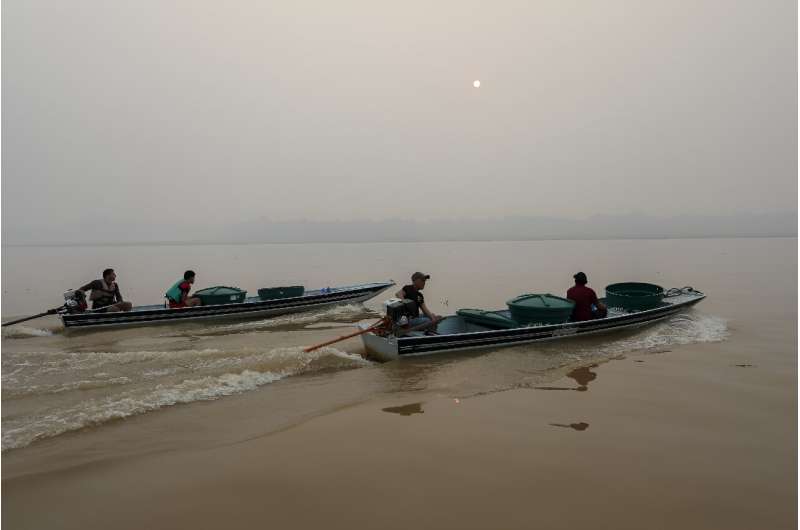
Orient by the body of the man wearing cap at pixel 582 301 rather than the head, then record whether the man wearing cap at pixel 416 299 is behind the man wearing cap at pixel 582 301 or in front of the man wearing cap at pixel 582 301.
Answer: behind

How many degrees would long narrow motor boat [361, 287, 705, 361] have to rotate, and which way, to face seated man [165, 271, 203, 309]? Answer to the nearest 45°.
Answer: approximately 135° to its left

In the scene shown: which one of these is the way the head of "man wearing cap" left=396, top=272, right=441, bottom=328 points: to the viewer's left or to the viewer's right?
to the viewer's right

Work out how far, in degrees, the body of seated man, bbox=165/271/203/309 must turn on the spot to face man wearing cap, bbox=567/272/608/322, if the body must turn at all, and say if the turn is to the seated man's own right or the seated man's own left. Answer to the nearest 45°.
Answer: approximately 45° to the seated man's own right

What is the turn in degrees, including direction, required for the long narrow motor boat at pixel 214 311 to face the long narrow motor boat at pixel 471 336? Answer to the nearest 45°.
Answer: approximately 45° to its right

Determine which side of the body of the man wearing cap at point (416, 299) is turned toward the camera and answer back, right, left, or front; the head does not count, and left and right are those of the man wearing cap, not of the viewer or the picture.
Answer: right

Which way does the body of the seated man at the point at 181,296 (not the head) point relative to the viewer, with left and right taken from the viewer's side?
facing to the right of the viewer

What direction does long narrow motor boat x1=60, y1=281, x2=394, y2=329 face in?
to the viewer's right

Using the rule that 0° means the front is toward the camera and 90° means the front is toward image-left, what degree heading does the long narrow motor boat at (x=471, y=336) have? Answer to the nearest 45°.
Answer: approximately 225°

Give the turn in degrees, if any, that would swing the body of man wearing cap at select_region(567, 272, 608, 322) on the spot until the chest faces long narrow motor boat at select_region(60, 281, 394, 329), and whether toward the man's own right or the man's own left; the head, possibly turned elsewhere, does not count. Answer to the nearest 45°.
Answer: approximately 135° to the man's own left

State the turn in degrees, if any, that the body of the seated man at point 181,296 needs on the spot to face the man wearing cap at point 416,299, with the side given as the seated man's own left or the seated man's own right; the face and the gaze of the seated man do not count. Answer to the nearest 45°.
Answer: approximately 45° to the seated man's own right

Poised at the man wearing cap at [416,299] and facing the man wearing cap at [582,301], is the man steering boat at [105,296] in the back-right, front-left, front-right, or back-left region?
back-left
